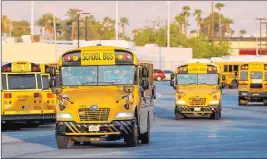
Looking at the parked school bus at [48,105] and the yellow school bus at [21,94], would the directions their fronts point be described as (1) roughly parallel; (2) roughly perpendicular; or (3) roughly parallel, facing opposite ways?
roughly parallel

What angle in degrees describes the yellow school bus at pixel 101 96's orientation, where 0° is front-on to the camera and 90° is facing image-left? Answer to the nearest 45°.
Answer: approximately 0°

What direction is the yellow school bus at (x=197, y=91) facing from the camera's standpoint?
toward the camera
